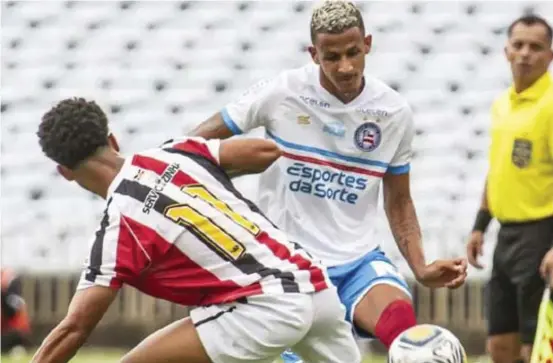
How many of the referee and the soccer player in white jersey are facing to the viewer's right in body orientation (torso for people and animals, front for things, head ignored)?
0

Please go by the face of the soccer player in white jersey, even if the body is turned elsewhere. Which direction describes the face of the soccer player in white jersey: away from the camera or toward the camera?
toward the camera

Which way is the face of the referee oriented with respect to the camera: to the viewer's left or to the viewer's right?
to the viewer's left

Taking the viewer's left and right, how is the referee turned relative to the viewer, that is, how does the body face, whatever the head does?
facing the viewer and to the left of the viewer

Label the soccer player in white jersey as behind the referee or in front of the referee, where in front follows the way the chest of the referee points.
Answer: in front

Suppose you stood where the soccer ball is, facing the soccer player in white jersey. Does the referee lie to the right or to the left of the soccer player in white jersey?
right

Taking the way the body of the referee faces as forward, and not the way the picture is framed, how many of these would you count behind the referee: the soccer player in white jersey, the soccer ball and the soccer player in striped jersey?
0

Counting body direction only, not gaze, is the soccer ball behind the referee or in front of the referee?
in front

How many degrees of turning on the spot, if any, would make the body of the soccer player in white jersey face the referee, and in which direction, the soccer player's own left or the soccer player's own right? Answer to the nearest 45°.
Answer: approximately 135° to the soccer player's own left

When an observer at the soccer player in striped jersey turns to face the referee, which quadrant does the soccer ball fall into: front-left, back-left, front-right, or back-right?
front-right

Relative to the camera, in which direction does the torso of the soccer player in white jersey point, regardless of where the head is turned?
toward the camera

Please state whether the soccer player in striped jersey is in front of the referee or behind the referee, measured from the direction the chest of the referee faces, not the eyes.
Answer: in front
